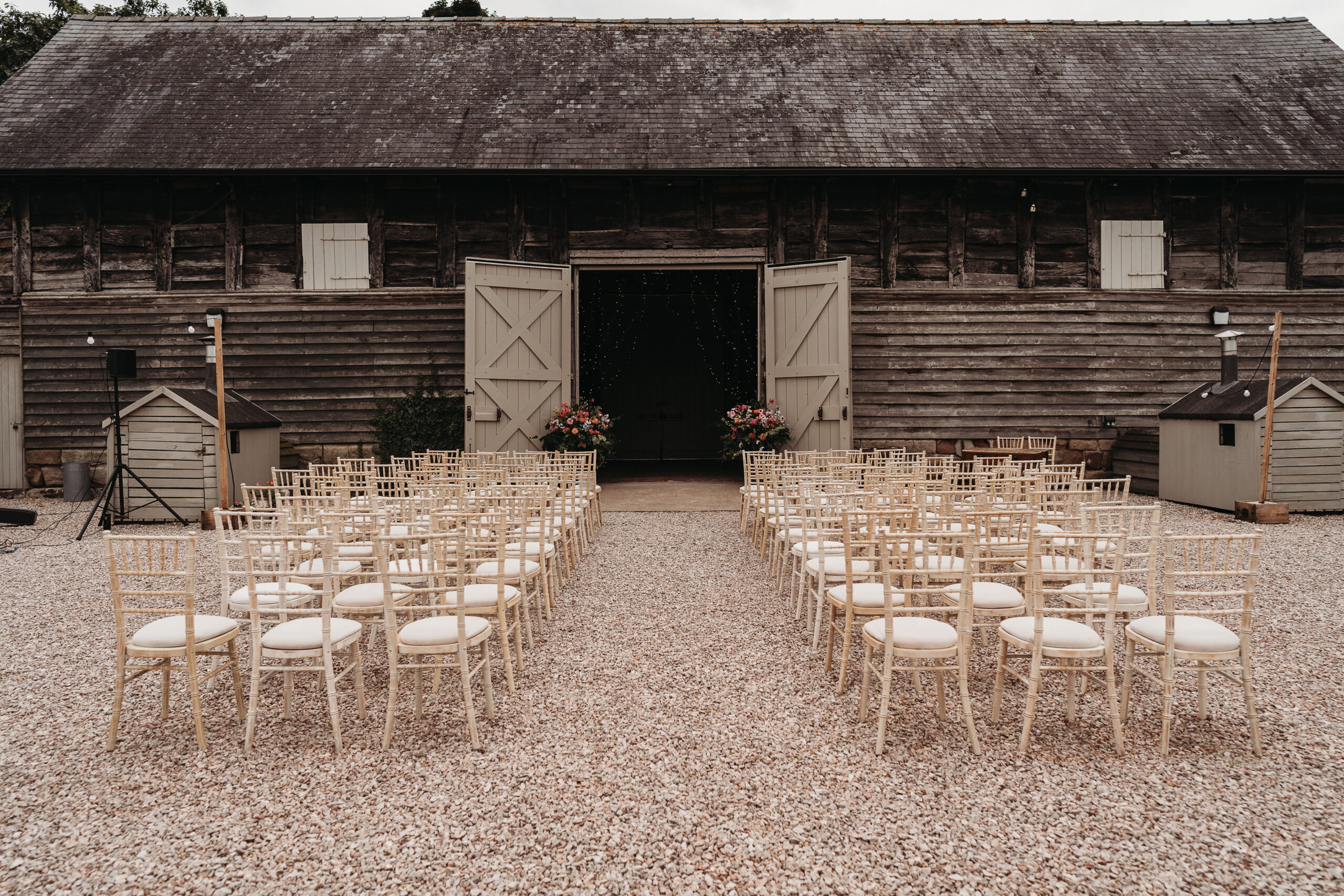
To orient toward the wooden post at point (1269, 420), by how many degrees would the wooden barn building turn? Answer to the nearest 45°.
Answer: approximately 45° to its left

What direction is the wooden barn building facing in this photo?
toward the camera

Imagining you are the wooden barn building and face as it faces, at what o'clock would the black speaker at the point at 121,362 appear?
The black speaker is roughly at 2 o'clock from the wooden barn building.

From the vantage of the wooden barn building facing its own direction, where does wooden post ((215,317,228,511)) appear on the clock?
The wooden post is roughly at 2 o'clock from the wooden barn building.
